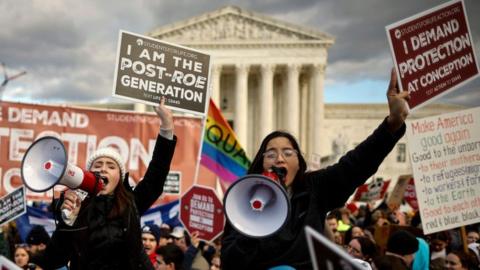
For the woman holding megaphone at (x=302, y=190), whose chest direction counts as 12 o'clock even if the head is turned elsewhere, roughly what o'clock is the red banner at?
The red banner is roughly at 5 o'clock from the woman holding megaphone.

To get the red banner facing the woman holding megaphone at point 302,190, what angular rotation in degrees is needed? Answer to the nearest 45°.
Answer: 0° — it already faces them

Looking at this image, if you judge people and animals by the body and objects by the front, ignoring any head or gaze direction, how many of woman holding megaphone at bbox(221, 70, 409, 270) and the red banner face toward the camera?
2

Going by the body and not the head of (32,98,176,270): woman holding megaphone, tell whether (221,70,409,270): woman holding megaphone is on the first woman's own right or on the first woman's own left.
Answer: on the first woman's own left

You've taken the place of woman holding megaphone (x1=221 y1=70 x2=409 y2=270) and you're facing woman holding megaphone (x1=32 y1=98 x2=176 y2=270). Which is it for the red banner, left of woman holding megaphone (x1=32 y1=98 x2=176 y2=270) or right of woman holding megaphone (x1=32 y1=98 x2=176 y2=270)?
right

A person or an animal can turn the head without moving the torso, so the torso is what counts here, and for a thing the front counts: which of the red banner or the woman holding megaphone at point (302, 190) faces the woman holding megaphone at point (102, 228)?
the red banner

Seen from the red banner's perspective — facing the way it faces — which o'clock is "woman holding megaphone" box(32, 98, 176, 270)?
The woman holding megaphone is roughly at 12 o'clock from the red banner.

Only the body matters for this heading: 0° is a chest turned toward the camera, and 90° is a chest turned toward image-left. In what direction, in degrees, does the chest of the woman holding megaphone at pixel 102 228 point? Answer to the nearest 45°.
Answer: approximately 45°

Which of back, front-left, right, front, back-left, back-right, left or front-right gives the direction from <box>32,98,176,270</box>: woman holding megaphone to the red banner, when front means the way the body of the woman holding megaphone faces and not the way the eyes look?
back-right
